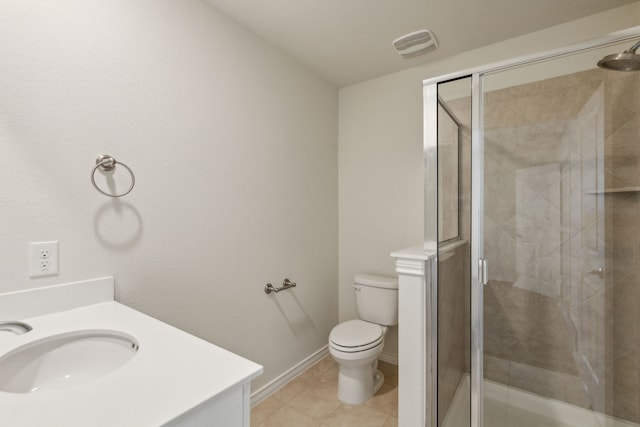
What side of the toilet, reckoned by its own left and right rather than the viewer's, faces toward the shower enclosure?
left

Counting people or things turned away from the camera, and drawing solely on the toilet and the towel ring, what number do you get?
0

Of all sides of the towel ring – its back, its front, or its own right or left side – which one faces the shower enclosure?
front

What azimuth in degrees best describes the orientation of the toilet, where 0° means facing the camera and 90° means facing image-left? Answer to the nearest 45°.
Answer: approximately 45°

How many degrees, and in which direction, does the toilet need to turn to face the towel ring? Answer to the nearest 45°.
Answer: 0° — it already faces it

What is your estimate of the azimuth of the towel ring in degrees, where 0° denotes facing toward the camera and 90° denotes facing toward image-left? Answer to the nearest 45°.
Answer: approximately 315°

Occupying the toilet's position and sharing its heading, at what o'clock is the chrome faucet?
The chrome faucet is roughly at 12 o'clock from the toilet.
